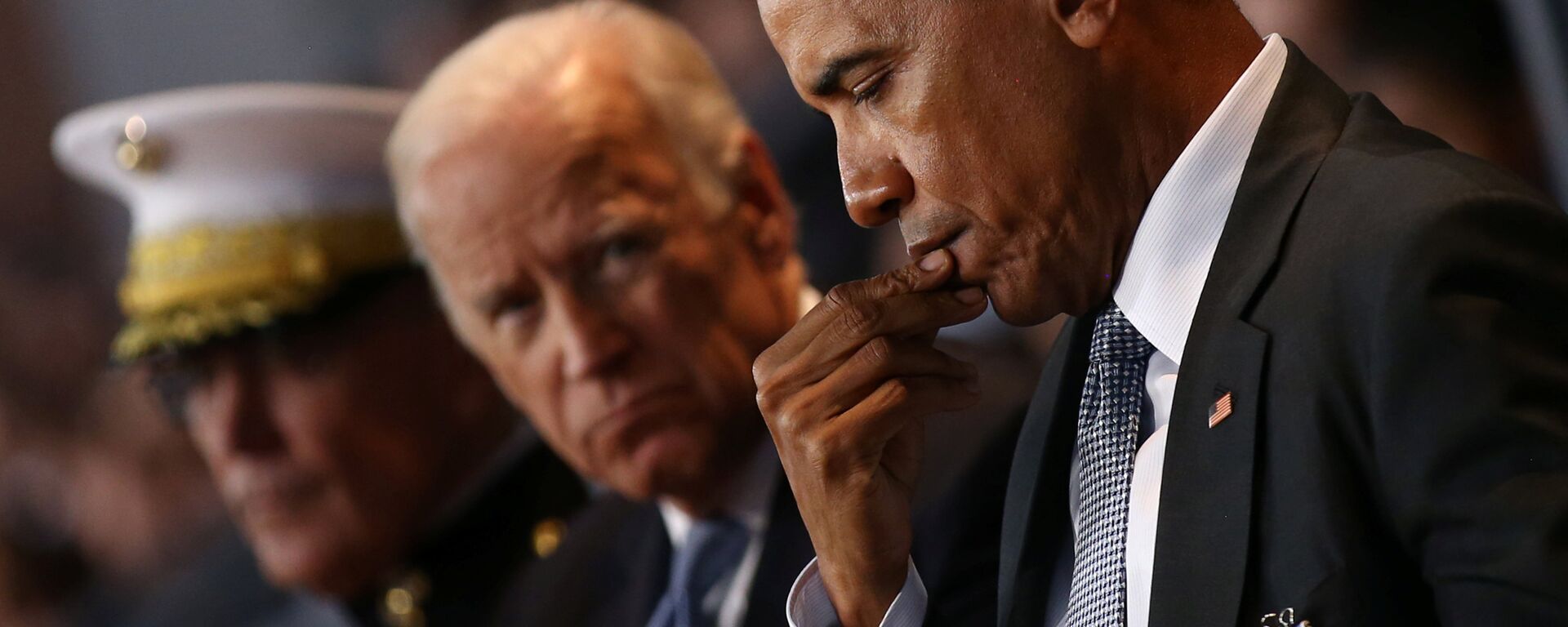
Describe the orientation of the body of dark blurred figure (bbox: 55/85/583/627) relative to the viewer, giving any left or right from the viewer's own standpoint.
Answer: facing the viewer and to the left of the viewer

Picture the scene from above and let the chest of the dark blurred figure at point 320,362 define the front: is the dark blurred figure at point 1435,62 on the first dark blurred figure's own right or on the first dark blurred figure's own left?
on the first dark blurred figure's own left
